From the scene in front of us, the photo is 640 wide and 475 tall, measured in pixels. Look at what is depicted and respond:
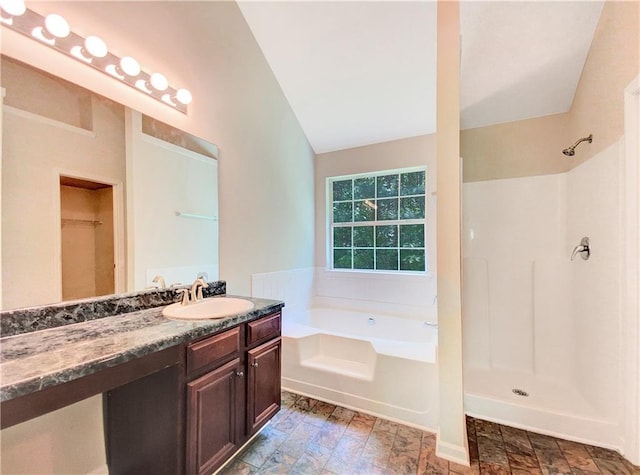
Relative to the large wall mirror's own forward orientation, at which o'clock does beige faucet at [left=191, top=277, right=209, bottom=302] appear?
The beige faucet is roughly at 10 o'clock from the large wall mirror.

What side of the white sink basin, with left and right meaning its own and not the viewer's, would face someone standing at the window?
left

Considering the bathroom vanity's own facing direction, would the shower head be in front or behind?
in front

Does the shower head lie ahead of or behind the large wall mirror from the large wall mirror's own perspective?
ahead

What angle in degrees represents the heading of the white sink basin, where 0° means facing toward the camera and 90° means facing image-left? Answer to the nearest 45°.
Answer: approximately 315°

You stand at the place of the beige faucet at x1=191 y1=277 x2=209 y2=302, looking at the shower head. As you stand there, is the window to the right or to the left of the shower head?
left
